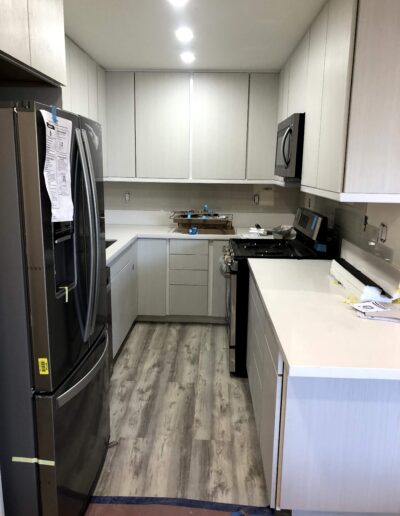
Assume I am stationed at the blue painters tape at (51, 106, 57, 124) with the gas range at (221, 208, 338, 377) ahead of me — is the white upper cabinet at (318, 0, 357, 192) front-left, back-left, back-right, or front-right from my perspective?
front-right

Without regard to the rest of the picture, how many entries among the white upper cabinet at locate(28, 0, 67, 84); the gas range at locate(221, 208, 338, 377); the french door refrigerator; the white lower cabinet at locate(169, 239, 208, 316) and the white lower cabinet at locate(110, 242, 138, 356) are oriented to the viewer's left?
1

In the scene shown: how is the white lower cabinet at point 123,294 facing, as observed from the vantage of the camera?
facing to the right of the viewer

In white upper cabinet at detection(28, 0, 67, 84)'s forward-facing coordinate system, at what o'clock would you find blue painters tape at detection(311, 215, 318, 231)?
The blue painters tape is roughly at 10 o'clock from the white upper cabinet.

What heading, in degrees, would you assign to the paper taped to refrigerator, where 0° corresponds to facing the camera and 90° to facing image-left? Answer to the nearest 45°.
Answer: approximately 315°

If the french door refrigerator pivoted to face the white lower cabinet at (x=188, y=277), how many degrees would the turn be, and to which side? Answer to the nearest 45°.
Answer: approximately 90° to its left

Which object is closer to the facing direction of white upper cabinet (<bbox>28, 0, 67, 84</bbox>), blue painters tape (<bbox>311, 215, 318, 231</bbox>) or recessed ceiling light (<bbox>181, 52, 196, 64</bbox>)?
the blue painters tape

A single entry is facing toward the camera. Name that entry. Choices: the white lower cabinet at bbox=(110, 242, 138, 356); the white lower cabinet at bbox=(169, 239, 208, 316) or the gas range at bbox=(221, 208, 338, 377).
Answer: the white lower cabinet at bbox=(169, 239, 208, 316)

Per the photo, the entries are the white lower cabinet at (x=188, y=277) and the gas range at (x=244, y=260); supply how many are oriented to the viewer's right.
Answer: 0

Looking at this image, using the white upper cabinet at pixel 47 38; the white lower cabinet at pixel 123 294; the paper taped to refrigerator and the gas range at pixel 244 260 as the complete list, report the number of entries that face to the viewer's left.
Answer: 1

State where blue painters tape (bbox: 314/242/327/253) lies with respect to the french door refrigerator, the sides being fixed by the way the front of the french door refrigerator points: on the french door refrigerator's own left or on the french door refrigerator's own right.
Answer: on the french door refrigerator's own left

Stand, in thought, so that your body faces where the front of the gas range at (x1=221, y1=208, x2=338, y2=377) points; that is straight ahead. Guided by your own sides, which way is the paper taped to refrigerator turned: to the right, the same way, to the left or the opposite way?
the opposite way
